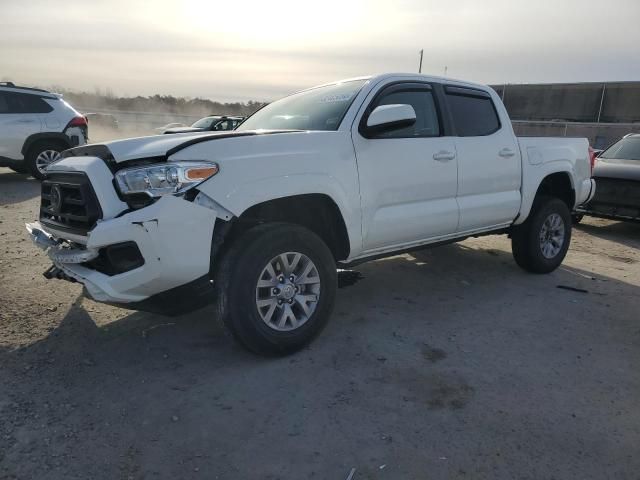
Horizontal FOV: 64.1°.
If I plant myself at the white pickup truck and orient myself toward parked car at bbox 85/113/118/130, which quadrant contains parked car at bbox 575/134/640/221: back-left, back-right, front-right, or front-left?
front-right

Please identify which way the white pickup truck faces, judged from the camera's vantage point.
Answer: facing the viewer and to the left of the viewer

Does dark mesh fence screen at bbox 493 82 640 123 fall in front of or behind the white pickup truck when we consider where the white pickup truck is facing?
behind

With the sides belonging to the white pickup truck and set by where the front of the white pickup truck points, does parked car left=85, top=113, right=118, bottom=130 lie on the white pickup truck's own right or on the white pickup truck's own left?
on the white pickup truck's own right

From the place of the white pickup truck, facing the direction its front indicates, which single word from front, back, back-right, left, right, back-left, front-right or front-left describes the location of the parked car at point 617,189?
back

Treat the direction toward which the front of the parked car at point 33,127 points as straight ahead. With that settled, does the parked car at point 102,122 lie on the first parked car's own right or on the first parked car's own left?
on the first parked car's own right

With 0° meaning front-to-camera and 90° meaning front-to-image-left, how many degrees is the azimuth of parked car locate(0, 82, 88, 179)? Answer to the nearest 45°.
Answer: approximately 90°

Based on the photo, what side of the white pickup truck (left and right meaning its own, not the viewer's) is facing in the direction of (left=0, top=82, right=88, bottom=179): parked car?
right
